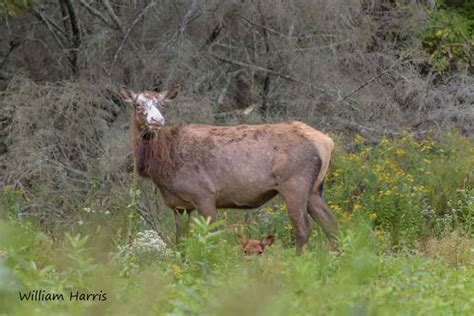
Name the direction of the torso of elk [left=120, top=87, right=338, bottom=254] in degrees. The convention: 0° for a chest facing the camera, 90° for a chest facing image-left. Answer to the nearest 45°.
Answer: approximately 90°

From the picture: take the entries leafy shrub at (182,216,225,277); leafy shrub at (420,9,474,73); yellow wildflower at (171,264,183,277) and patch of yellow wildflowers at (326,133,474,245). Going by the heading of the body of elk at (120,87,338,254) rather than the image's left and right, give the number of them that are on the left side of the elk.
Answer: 2

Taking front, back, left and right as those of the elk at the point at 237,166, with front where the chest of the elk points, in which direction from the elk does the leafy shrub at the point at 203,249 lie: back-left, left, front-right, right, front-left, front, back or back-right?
left

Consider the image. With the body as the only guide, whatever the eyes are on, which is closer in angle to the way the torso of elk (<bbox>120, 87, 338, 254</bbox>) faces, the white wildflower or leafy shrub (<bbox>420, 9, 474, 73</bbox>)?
the white wildflower

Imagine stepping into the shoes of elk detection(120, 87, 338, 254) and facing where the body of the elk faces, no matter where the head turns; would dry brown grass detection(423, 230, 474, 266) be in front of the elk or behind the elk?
behind

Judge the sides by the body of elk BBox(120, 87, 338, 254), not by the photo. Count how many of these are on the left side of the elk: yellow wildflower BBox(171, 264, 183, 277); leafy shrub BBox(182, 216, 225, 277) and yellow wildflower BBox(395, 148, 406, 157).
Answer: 2

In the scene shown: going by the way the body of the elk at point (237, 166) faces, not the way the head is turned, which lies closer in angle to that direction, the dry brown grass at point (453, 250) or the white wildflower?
the white wildflower

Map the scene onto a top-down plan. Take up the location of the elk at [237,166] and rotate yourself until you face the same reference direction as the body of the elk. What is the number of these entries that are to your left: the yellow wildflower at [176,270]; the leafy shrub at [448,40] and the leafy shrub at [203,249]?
2
